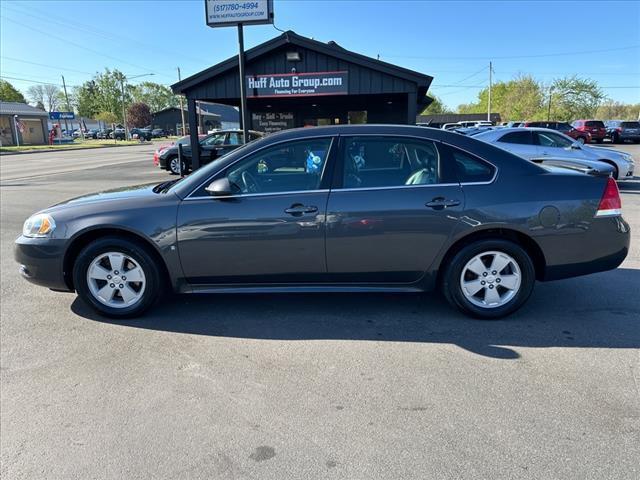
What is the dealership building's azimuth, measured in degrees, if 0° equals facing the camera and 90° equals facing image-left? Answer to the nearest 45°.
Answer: approximately 0°

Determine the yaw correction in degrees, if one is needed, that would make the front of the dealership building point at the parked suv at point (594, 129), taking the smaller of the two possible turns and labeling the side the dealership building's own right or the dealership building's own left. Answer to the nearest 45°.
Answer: approximately 135° to the dealership building's own left

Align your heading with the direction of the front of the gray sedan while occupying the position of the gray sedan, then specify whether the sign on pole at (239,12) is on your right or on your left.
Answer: on your right

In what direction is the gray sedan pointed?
to the viewer's left

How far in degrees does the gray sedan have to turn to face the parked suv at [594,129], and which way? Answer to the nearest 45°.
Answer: approximately 135° to its right

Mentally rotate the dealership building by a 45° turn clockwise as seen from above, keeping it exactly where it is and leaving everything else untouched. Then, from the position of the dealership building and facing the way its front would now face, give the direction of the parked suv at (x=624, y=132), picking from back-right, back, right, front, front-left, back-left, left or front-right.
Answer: back

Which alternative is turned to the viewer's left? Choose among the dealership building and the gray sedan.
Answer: the gray sedan

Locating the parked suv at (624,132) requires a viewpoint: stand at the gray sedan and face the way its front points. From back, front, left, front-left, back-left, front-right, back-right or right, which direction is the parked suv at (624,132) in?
back-right

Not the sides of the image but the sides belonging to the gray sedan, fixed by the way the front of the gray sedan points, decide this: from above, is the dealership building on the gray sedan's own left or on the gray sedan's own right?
on the gray sedan's own right

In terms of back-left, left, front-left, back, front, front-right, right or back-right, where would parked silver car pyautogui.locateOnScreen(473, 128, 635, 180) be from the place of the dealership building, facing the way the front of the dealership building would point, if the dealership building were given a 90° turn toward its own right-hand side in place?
back

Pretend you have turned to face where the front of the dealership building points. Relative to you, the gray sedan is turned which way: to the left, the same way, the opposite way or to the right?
to the right

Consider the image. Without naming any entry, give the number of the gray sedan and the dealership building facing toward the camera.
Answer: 1
